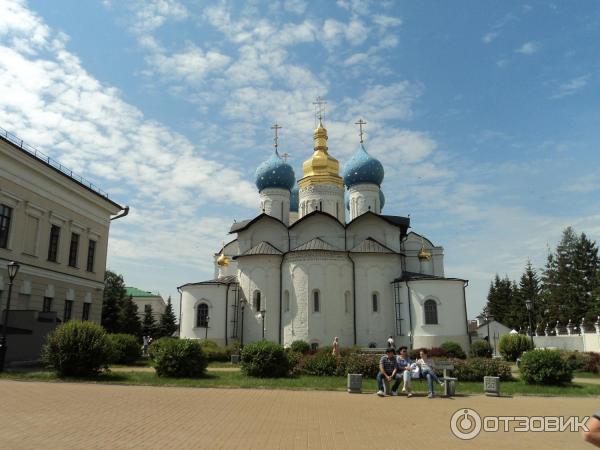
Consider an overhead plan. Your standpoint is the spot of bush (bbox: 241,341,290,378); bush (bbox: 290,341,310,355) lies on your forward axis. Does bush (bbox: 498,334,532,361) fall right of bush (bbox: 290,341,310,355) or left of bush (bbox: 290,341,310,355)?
right

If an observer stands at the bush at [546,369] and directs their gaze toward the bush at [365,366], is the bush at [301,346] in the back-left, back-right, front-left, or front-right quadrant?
front-right

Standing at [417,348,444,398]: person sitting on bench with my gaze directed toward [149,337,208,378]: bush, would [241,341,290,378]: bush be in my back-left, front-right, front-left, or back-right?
front-right
